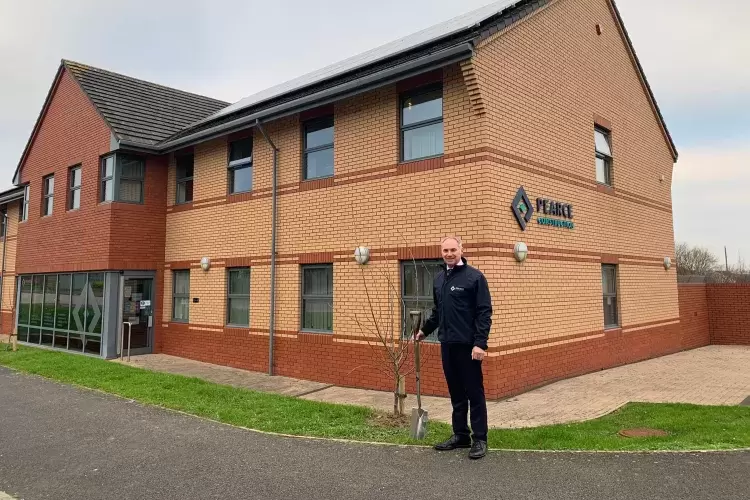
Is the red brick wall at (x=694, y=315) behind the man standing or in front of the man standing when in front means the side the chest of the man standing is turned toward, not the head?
behind

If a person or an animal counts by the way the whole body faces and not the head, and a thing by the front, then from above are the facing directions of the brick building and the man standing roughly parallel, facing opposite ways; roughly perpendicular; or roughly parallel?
roughly parallel

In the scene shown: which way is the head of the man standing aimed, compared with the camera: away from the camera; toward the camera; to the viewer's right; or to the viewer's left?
toward the camera

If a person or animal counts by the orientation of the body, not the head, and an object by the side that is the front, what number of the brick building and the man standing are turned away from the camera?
0

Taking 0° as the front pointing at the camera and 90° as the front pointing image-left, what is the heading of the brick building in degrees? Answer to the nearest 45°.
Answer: approximately 45°

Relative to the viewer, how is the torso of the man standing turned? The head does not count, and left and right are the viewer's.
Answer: facing the viewer and to the left of the viewer

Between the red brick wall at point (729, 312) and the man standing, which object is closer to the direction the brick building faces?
the man standing

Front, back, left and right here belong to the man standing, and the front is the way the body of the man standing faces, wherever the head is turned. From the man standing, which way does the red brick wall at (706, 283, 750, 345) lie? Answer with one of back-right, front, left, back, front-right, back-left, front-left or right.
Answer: back

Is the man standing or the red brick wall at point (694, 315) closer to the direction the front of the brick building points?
the man standing

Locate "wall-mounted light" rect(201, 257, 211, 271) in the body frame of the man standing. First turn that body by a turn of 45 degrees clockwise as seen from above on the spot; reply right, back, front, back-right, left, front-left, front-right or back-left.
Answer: front-right

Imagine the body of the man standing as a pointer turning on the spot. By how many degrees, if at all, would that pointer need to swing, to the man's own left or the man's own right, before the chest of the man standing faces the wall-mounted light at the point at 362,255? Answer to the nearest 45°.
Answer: approximately 90° to the man's own right
